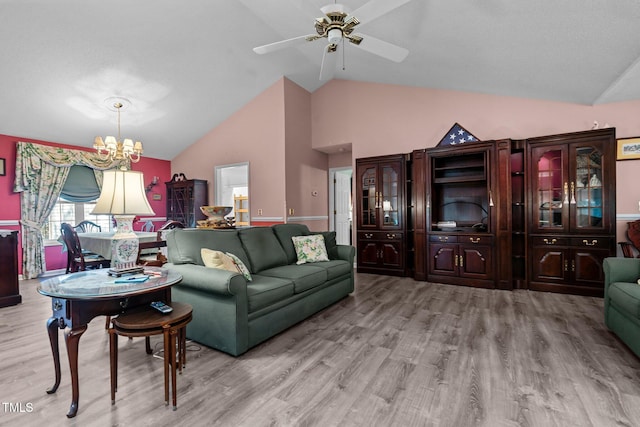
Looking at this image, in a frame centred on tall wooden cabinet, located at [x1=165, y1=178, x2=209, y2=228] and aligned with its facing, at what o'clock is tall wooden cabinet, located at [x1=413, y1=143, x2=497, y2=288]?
tall wooden cabinet, located at [x1=413, y1=143, x2=497, y2=288] is roughly at 9 o'clock from tall wooden cabinet, located at [x1=165, y1=178, x2=209, y2=228].

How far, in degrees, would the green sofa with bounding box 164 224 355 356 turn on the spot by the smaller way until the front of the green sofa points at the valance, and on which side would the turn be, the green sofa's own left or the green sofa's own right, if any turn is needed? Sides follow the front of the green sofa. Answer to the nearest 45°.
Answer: approximately 180°

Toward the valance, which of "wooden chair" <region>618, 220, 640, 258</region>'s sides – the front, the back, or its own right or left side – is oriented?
front

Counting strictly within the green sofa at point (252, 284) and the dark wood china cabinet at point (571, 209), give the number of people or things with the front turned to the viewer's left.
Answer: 0

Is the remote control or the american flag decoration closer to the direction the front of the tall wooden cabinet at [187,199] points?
the remote control

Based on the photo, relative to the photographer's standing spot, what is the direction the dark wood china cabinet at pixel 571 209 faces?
facing the viewer

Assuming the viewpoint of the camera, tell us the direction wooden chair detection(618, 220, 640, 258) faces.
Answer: facing the viewer and to the left of the viewer

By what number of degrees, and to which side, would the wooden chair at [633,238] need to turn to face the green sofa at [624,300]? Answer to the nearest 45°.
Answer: approximately 45° to its left

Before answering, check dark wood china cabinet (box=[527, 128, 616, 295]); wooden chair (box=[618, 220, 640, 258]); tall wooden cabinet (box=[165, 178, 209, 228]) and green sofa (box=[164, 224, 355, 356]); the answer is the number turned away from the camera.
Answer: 0

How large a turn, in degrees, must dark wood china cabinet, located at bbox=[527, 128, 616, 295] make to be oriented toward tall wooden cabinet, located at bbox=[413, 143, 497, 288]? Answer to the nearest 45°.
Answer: approximately 90° to its right

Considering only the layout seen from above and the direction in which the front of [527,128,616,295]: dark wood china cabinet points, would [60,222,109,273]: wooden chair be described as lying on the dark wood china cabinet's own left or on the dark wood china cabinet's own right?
on the dark wood china cabinet's own right

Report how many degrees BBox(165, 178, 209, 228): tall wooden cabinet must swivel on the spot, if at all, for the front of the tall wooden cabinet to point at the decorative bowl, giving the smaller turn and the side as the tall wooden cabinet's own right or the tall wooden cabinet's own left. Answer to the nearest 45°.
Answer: approximately 45° to the tall wooden cabinet's own left

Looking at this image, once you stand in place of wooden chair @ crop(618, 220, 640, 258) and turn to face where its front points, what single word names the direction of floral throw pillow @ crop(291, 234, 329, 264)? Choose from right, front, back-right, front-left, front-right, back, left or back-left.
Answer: front
